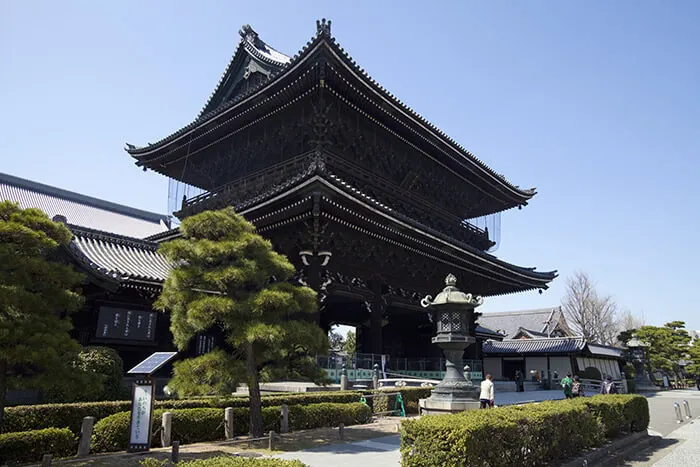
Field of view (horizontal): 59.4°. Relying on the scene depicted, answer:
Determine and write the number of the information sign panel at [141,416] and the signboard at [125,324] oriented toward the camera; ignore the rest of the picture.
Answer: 2

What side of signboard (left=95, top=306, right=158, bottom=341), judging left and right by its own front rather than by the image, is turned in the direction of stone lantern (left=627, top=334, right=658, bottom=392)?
left

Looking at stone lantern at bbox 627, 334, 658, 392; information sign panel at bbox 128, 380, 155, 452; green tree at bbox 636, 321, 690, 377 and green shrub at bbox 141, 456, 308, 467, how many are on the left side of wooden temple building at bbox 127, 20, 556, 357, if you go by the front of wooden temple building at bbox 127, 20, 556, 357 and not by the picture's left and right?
2

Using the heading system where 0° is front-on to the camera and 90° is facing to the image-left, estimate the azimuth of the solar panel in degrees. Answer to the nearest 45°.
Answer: approximately 45°

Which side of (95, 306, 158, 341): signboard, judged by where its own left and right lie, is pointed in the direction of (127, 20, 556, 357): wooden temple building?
left

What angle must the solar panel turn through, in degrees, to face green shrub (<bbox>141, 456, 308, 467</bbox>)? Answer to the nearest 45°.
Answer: approximately 45° to its left

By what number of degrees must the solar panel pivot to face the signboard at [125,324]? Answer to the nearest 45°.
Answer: approximately 135° to its right

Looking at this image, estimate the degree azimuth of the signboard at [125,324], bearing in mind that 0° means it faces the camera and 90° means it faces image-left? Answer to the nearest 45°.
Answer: approximately 0°
